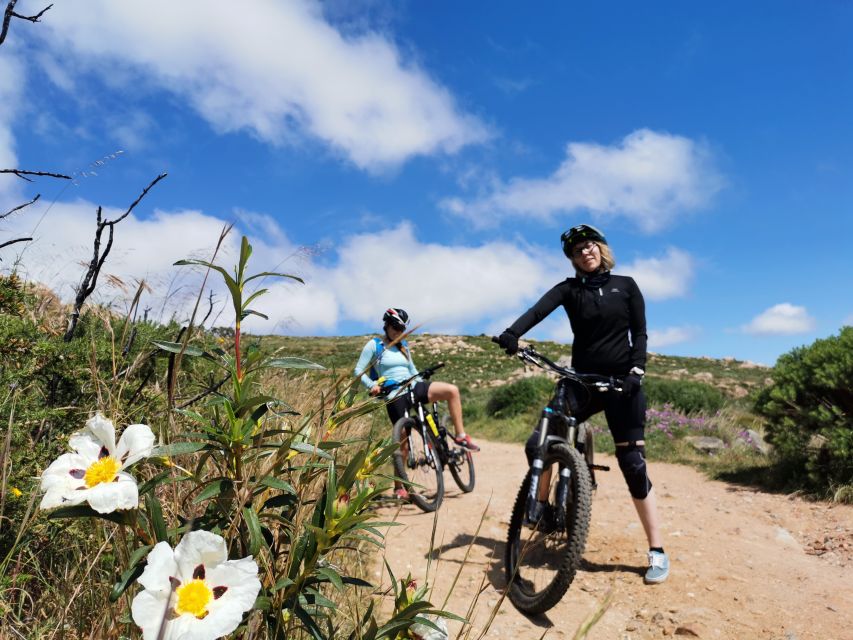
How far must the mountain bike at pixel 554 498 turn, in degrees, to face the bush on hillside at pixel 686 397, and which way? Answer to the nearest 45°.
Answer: approximately 180°

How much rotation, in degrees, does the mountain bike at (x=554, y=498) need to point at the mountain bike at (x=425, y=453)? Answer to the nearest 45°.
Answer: approximately 135° to its right

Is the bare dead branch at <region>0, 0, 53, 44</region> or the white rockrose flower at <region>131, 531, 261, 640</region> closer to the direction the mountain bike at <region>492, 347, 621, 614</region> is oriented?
the white rockrose flower

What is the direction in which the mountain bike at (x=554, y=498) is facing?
toward the camera

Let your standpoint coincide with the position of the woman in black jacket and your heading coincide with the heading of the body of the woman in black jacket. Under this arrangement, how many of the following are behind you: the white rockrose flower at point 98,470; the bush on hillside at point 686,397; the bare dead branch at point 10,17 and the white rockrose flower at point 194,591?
1

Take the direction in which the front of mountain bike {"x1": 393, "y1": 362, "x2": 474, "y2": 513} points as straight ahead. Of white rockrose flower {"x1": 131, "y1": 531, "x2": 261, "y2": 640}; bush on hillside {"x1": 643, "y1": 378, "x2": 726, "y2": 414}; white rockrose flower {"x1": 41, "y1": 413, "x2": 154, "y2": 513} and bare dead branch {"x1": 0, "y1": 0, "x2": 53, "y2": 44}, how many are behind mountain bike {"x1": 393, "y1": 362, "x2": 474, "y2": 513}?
1

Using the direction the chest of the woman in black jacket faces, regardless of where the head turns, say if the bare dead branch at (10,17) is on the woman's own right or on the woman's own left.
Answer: on the woman's own right

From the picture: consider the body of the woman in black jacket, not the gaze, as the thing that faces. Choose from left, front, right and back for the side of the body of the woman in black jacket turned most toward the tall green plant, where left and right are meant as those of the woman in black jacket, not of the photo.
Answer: front

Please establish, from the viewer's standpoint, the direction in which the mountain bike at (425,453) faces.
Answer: facing the viewer and to the left of the viewer

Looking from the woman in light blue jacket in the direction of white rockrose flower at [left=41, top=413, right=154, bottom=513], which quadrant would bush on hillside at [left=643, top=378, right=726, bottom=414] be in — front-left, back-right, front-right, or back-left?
back-left

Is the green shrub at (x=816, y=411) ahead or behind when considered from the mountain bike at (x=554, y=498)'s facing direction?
behind

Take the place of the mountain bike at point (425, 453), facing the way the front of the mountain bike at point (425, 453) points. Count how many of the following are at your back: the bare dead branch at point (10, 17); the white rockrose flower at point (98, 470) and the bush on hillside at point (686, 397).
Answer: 1

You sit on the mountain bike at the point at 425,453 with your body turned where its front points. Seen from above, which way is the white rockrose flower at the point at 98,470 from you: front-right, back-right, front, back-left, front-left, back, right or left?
front-left

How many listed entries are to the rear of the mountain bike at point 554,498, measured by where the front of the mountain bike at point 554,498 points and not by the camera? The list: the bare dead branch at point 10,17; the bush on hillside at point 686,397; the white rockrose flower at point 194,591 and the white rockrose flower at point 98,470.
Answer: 1

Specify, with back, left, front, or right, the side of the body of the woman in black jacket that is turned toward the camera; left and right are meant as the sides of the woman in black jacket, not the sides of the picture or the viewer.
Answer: front
